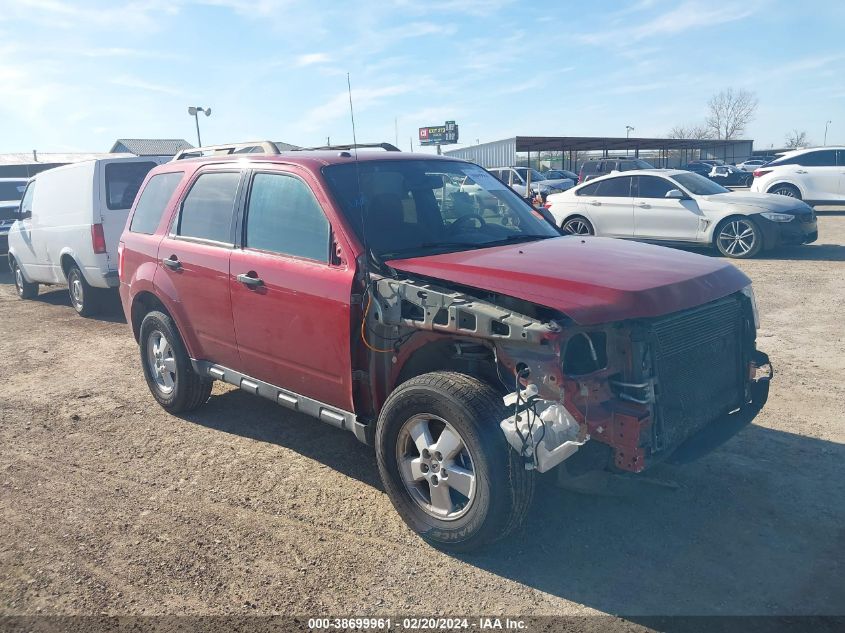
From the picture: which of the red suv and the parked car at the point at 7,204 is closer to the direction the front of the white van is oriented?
the parked car

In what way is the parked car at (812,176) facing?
to the viewer's right

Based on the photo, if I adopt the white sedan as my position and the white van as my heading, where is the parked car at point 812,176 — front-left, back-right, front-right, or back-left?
back-right

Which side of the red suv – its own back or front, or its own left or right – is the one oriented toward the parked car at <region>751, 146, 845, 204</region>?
left

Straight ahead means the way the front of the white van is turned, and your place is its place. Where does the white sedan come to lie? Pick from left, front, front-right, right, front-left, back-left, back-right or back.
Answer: back-right

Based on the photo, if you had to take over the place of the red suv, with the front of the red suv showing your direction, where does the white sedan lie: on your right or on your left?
on your left

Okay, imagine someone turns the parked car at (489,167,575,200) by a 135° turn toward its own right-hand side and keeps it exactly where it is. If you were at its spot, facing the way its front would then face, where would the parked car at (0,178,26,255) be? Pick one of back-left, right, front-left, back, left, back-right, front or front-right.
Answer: front-left
